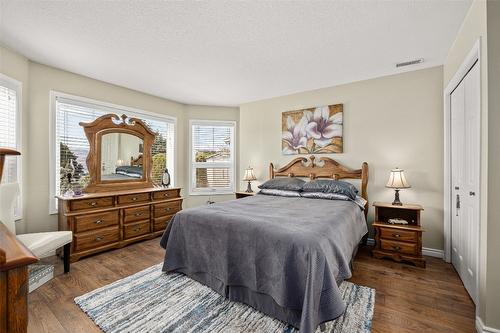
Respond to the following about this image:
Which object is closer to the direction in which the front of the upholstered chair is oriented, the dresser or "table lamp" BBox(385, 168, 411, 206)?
the table lamp

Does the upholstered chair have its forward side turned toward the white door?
yes

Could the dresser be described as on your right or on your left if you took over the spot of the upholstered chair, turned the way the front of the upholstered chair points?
on your left

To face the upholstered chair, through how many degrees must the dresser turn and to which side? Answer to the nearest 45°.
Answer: approximately 90° to its right

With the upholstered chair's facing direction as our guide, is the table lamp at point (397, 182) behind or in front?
in front

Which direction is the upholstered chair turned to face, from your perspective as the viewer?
facing the viewer and to the right of the viewer

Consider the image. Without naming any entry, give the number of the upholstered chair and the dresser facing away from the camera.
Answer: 0

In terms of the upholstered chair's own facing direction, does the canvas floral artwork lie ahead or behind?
ahead

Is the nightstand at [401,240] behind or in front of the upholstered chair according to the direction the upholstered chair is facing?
in front
